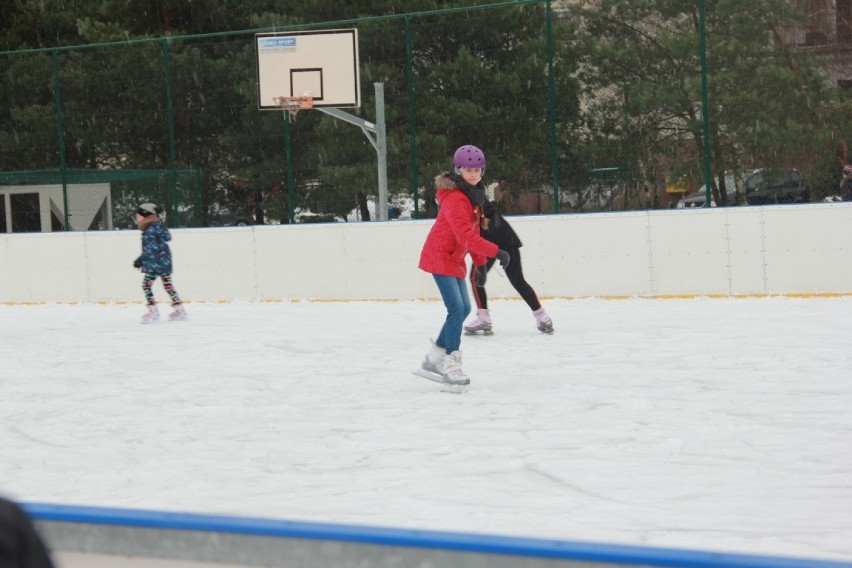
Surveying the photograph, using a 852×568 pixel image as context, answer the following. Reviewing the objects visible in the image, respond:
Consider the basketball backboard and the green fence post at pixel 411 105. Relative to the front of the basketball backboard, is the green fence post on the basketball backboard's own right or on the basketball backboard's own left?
on the basketball backboard's own left

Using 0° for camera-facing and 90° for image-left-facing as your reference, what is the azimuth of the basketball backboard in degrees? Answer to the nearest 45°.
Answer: approximately 45°

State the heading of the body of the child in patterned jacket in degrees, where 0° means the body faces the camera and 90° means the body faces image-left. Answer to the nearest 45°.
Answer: approximately 90°

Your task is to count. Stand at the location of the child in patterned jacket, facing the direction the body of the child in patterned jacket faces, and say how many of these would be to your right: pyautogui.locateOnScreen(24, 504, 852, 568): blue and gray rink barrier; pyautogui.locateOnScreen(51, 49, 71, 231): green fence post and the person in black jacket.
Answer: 1

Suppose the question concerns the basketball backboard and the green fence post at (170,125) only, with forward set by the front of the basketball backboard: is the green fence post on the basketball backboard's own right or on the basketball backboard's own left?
on the basketball backboard's own right

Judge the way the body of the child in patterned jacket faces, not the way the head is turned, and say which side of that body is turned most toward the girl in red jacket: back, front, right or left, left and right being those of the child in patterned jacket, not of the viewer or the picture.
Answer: left
